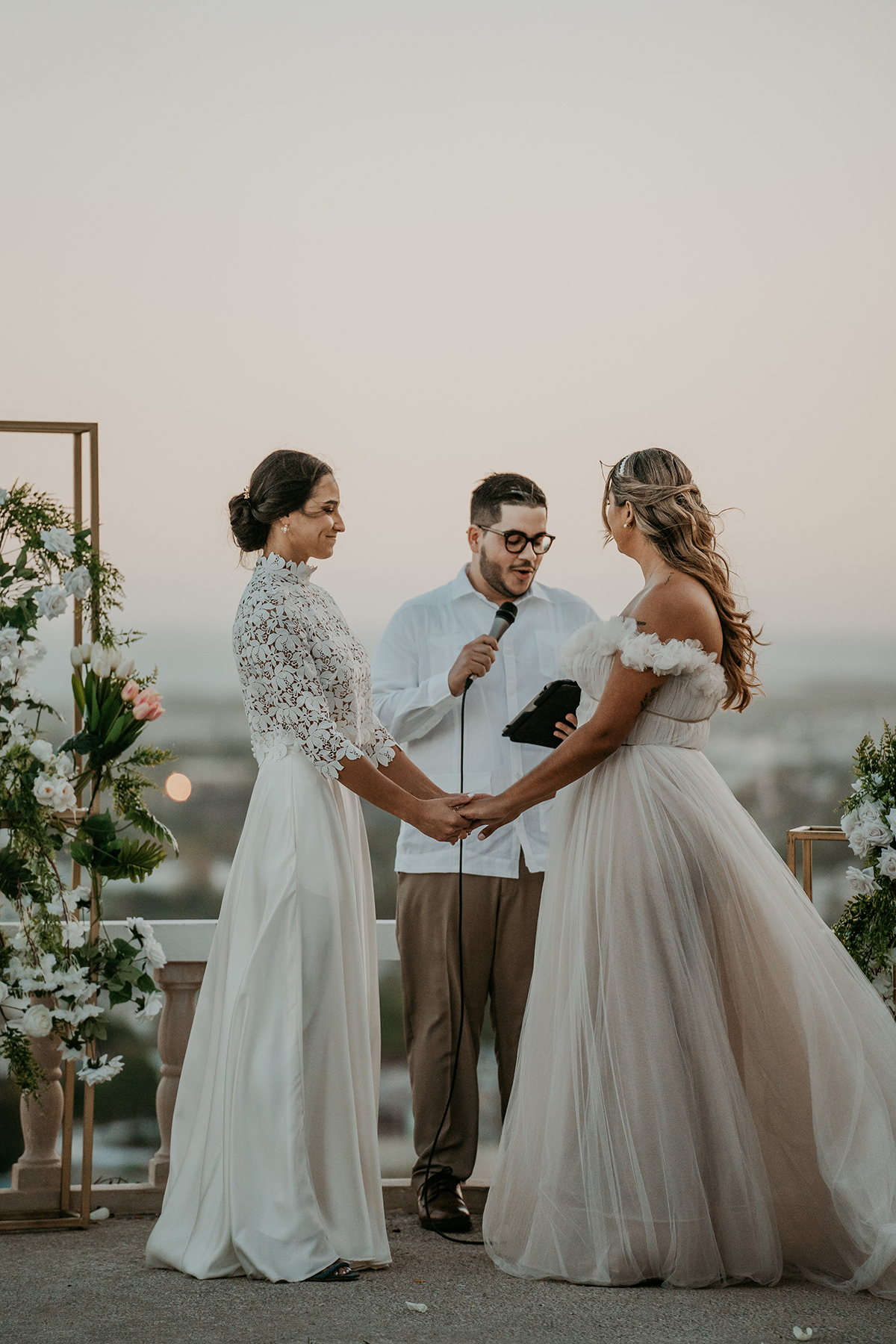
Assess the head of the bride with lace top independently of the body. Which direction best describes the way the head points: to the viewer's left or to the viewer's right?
to the viewer's right

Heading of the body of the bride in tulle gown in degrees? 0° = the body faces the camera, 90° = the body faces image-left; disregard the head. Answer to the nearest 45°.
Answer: approximately 90°

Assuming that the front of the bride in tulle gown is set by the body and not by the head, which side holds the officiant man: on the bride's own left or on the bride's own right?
on the bride's own right

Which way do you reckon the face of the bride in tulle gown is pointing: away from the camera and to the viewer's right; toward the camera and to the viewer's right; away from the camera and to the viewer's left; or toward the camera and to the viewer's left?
away from the camera and to the viewer's left

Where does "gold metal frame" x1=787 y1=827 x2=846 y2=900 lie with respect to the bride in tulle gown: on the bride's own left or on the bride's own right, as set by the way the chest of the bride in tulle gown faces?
on the bride's own right

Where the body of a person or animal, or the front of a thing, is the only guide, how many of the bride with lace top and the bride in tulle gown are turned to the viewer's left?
1

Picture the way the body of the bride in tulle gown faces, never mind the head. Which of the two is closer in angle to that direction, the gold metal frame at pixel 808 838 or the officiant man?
the officiant man

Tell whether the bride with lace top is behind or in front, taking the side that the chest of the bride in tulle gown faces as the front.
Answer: in front

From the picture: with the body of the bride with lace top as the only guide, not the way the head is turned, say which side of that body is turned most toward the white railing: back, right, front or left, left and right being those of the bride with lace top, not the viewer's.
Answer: left

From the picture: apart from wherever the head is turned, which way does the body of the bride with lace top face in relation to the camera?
to the viewer's right

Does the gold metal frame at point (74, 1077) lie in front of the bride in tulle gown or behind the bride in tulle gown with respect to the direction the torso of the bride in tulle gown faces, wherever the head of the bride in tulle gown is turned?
in front

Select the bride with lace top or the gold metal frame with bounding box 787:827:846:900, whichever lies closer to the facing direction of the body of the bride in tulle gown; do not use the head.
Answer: the bride with lace top

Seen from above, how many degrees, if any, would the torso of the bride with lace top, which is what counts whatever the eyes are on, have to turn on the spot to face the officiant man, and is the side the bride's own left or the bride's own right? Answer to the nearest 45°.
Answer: approximately 45° to the bride's own left

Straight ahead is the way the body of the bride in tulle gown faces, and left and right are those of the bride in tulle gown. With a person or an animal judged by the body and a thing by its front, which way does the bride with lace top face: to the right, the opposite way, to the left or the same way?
the opposite way
